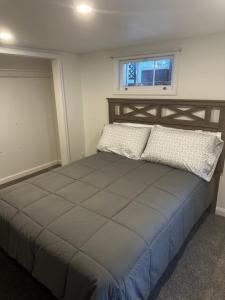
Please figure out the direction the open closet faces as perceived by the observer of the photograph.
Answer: facing the viewer and to the right of the viewer

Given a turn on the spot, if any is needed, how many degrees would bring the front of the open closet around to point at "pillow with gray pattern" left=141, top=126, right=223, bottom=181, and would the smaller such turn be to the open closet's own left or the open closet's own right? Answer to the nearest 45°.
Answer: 0° — it already faces it

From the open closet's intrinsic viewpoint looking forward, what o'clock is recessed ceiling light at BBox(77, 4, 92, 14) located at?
The recessed ceiling light is roughly at 1 o'clock from the open closet.

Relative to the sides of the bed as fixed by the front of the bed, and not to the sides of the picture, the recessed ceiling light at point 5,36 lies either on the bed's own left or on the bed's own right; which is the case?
on the bed's own right

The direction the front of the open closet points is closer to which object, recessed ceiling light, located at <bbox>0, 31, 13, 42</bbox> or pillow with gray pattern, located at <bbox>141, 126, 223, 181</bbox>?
the pillow with gray pattern

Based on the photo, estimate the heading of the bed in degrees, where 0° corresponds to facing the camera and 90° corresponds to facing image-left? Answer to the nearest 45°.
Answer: approximately 45°

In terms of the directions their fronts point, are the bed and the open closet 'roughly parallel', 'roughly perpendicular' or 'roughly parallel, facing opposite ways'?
roughly perpendicular

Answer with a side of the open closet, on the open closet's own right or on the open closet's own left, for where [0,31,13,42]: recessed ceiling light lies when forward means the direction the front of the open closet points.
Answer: on the open closet's own right

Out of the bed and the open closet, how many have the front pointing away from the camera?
0

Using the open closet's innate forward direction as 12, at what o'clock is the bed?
The bed is roughly at 1 o'clock from the open closet.

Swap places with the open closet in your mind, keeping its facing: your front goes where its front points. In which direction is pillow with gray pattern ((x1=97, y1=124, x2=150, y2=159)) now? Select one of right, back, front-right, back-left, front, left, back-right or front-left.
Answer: front
